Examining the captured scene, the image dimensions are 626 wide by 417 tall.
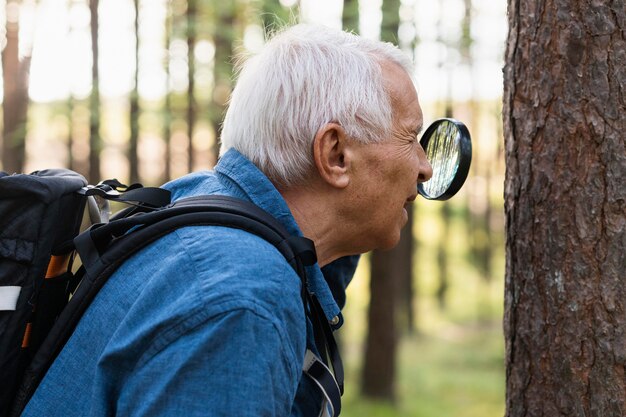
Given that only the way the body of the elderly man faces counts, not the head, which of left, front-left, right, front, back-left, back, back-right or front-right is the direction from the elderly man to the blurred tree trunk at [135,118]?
left

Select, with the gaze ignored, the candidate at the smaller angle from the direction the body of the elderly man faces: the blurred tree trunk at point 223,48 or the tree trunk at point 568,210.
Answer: the tree trunk

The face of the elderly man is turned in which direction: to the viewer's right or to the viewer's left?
to the viewer's right

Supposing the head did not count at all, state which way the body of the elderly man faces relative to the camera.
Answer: to the viewer's right

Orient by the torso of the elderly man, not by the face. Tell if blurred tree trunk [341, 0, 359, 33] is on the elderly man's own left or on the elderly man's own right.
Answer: on the elderly man's own left

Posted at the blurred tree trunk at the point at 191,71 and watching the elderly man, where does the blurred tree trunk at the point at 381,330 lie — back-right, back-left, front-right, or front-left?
front-left

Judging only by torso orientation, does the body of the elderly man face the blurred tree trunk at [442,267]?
no

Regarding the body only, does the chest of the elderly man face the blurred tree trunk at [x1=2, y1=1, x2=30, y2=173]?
no

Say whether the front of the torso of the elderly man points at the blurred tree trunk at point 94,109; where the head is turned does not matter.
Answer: no

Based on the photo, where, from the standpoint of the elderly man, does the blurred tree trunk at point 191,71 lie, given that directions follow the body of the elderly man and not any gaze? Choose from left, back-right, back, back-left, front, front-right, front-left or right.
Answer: left

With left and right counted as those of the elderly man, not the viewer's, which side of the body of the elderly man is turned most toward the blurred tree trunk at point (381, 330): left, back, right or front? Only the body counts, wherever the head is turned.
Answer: left
